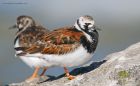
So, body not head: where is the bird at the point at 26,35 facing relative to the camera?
to the viewer's left

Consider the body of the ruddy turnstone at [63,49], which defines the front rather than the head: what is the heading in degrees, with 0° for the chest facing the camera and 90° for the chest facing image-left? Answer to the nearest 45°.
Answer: approximately 270°
